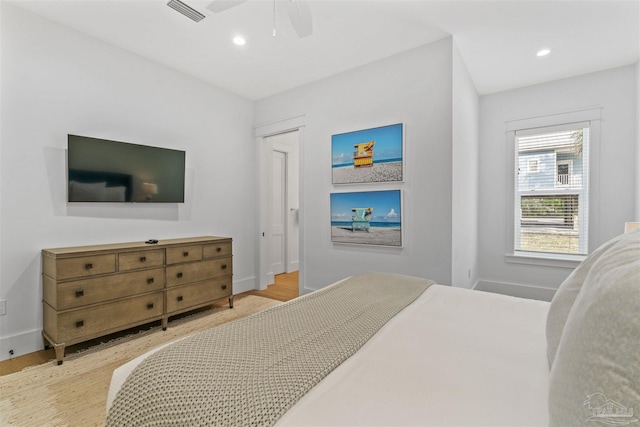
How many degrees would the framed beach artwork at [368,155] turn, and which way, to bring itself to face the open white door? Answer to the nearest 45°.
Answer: approximately 90° to its right

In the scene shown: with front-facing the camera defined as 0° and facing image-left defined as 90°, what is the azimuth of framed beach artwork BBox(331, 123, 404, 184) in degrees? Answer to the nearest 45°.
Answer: approximately 45°

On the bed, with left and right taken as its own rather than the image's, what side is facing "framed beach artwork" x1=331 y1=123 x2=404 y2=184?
right

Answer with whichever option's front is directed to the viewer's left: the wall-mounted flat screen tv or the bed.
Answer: the bed

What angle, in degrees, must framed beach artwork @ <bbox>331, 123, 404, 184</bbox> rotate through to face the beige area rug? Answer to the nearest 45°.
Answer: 0° — it already faces it

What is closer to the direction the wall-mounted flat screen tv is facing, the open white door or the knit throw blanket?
the knit throw blanket

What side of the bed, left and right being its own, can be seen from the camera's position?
left
